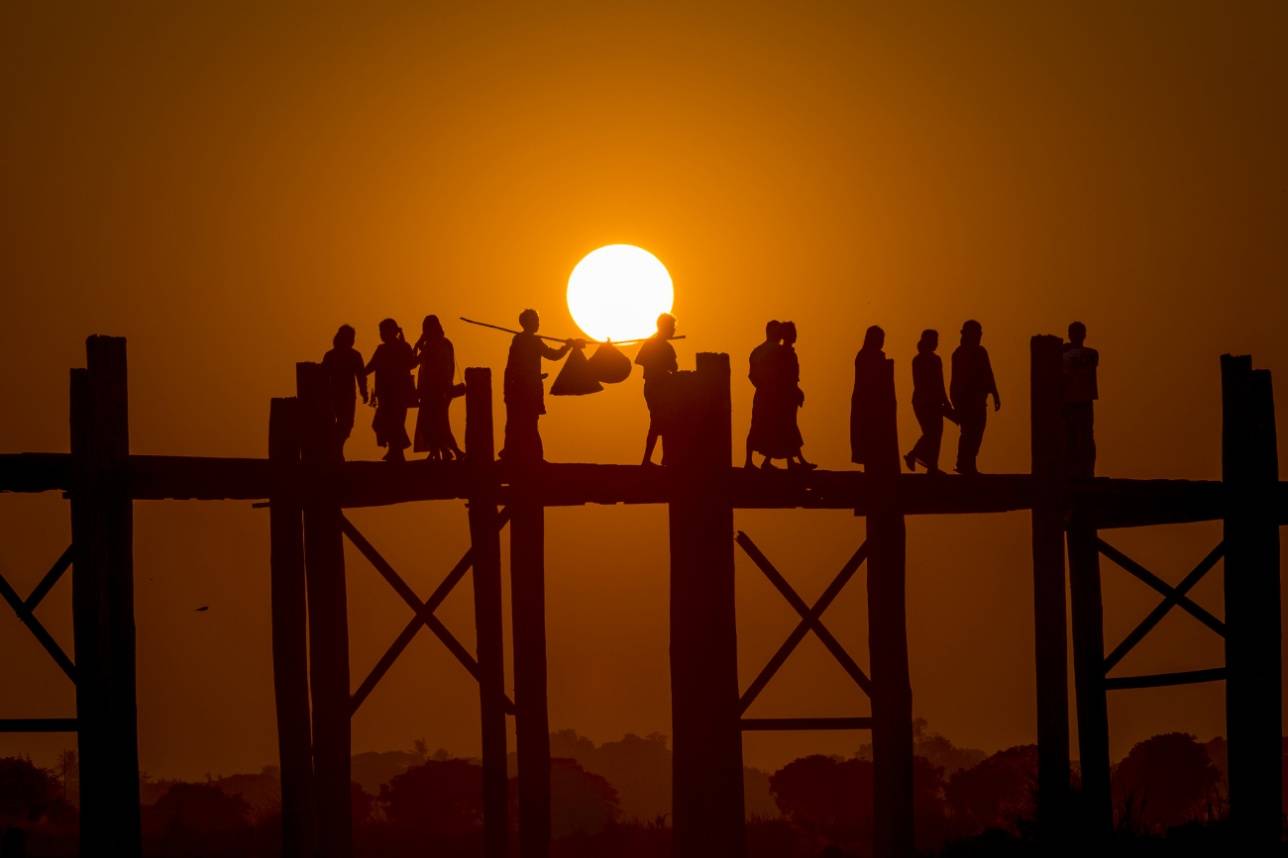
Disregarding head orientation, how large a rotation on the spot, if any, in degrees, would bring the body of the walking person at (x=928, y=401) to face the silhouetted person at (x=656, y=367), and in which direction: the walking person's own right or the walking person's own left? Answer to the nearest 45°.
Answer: approximately 135° to the walking person's own right

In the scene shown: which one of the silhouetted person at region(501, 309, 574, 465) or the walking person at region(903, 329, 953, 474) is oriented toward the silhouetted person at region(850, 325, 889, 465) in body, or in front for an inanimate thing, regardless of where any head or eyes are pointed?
the silhouetted person at region(501, 309, 574, 465)

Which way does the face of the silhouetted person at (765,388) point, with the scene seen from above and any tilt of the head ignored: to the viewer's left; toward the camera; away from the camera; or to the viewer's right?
to the viewer's right

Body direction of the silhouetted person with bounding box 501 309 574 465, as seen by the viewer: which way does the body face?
to the viewer's right

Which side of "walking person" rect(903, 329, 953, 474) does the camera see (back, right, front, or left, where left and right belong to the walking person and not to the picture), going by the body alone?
right

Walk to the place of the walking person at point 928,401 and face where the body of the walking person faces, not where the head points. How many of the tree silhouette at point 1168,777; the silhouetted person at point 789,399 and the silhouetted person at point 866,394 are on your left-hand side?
1

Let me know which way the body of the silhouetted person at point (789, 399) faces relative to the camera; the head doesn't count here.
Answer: to the viewer's right

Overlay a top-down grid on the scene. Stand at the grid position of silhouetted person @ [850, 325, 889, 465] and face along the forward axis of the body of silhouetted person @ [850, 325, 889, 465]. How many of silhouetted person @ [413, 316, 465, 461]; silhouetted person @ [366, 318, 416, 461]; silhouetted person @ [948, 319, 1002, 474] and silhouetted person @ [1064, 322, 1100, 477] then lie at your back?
2

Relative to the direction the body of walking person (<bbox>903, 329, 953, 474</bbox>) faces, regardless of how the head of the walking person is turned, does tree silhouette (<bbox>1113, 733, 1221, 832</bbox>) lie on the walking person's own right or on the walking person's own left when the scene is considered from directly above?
on the walking person's own left

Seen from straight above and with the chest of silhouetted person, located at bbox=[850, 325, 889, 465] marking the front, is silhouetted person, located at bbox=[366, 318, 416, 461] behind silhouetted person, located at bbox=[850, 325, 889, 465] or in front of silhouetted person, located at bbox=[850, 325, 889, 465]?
behind

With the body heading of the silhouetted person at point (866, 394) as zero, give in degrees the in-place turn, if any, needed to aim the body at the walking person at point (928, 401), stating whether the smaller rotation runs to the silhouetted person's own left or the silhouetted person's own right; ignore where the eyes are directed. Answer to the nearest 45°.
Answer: approximately 45° to the silhouetted person's own left

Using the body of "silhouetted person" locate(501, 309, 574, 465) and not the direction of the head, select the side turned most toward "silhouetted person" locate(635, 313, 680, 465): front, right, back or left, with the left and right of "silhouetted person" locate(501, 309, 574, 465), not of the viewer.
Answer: front

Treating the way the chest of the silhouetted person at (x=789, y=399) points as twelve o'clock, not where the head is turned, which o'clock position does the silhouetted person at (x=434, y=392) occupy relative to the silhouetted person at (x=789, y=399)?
the silhouetted person at (x=434, y=392) is roughly at 6 o'clock from the silhouetted person at (x=789, y=399).

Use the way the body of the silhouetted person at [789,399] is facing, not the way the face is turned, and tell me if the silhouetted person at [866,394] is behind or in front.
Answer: in front
